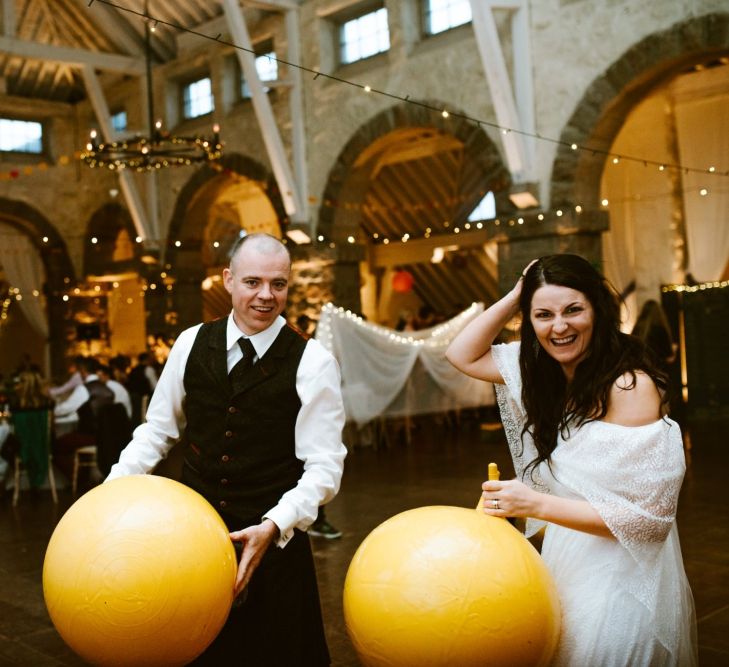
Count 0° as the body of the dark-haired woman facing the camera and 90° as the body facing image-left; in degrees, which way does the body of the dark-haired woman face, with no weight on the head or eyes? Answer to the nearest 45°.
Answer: approximately 45°

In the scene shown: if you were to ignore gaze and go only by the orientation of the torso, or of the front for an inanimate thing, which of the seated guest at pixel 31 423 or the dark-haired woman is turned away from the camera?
the seated guest

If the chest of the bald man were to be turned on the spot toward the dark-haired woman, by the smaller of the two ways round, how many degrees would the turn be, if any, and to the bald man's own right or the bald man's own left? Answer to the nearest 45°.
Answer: approximately 45° to the bald man's own left

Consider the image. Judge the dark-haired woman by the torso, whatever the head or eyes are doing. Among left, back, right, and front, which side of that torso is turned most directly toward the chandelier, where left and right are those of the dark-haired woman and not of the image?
right

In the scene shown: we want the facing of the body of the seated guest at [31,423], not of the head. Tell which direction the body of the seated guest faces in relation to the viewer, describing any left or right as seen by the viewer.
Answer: facing away from the viewer

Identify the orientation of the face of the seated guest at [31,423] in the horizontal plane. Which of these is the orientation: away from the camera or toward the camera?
away from the camera

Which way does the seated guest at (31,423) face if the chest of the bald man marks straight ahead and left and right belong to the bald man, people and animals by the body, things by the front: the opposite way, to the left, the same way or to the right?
the opposite way
